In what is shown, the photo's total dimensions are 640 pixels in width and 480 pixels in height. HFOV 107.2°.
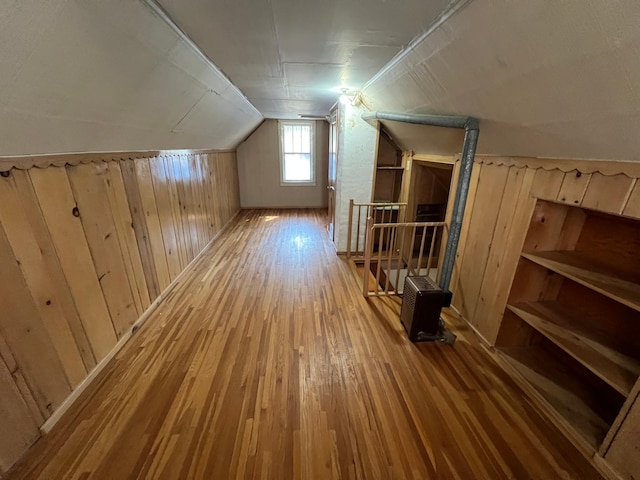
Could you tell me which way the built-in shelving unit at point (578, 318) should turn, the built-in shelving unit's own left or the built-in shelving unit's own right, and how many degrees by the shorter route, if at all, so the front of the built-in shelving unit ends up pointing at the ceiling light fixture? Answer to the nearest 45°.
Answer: approximately 45° to the built-in shelving unit's own right

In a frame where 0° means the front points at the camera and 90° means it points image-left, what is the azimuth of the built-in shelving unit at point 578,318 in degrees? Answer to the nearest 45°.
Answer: approximately 45°

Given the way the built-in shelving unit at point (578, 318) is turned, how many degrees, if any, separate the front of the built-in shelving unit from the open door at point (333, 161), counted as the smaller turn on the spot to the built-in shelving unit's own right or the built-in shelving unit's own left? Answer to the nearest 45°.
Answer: approximately 45° to the built-in shelving unit's own right
